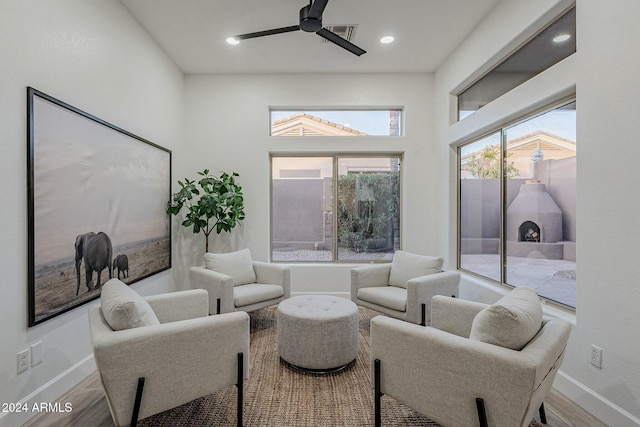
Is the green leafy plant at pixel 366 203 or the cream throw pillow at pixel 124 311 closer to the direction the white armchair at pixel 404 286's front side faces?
the cream throw pillow

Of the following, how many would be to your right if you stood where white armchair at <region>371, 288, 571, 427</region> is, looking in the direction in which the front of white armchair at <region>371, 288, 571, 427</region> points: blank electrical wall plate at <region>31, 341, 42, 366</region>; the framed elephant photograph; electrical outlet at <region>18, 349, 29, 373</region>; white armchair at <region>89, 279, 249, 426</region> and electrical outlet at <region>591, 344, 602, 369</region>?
1

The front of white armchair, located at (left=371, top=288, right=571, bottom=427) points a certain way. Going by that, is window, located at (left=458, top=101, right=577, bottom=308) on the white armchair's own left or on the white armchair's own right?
on the white armchair's own right

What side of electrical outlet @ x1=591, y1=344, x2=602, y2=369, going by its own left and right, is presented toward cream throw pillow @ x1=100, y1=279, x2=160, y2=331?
front

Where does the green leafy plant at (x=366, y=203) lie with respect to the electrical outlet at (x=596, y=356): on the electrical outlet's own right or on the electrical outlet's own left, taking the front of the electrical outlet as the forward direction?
on the electrical outlet's own right

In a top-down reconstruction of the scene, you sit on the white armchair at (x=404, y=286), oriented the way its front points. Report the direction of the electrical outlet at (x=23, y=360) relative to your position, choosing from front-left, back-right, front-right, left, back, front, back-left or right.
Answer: front

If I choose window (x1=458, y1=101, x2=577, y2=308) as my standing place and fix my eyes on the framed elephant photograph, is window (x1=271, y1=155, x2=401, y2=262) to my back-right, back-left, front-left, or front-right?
front-right

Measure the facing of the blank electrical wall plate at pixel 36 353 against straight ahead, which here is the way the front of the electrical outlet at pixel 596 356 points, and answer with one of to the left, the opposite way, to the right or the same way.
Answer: the opposite way

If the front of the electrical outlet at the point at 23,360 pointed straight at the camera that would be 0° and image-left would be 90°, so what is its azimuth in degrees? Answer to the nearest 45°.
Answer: approximately 315°

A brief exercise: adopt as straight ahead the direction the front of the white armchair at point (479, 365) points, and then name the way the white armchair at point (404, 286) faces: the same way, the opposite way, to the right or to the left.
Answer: to the left

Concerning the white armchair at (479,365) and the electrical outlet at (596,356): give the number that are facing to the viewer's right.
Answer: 0

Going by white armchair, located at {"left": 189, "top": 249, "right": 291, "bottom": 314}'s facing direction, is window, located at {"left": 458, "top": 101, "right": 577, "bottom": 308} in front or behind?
in front

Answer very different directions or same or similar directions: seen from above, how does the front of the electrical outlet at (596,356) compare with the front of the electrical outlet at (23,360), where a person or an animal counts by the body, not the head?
very different directions

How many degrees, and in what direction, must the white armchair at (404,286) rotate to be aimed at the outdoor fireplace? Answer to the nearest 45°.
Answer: approximately 135° to its left

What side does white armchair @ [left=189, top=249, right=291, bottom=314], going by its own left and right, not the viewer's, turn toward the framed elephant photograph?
right

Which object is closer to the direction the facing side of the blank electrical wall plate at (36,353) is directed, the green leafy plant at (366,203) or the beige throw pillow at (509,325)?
the beige throw pillow

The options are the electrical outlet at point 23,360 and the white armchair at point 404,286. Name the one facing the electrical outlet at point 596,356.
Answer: the electrical outlet at point 23,360
